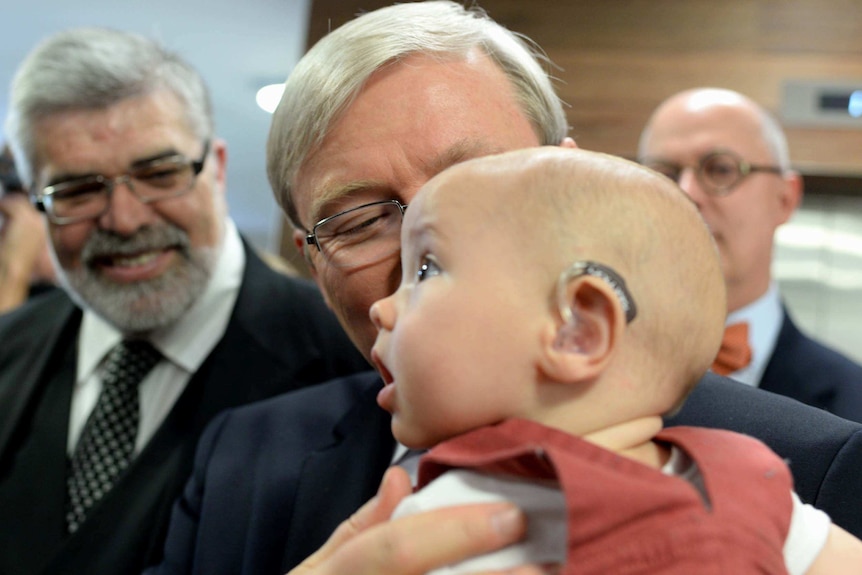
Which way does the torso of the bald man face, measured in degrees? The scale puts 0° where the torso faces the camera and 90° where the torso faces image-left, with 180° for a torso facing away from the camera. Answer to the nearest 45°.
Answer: approximately 45°

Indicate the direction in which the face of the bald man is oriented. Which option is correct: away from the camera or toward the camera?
toward the camera

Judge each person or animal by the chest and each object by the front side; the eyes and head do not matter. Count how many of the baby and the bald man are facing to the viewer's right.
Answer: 0

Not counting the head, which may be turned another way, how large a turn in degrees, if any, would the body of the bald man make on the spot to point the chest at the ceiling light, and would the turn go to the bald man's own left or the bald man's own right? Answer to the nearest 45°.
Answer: approximately 90° to the bald man's own right

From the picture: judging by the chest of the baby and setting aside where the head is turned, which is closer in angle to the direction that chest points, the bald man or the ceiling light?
the ceiling light

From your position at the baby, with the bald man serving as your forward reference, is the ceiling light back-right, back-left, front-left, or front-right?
front-left

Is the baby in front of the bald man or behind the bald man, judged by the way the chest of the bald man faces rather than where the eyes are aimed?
in front

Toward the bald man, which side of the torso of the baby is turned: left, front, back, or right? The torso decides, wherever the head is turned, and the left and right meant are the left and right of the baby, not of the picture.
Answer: right

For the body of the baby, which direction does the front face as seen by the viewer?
to the viewer's left

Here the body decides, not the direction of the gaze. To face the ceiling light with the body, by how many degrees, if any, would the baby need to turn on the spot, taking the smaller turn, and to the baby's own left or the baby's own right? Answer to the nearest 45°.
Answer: approximately 45° to the baby's own right

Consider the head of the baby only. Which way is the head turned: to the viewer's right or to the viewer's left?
to the viewer's left
